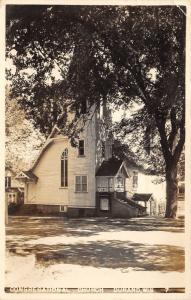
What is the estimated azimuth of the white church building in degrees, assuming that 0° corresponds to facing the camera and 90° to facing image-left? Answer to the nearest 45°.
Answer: approximately 315°
